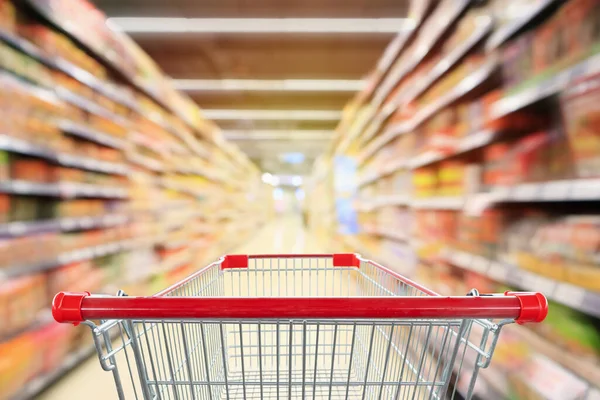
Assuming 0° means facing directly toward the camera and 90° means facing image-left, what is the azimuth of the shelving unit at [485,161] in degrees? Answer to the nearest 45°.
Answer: approximately 90°

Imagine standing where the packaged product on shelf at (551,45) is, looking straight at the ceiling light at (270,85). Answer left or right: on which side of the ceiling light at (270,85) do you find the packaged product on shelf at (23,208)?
left

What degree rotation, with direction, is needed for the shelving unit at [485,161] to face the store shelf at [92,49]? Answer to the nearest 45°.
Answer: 0° — it already faces it
